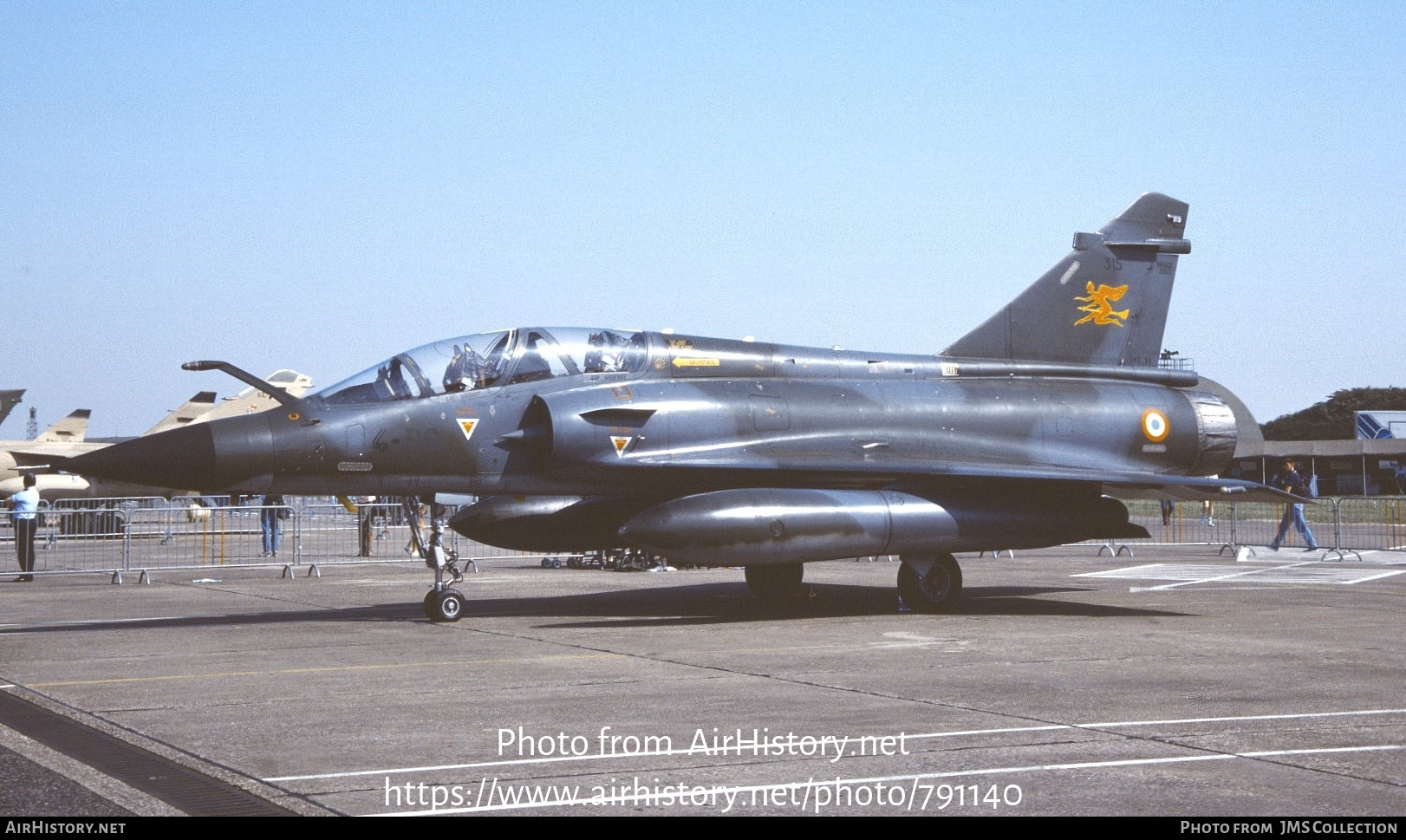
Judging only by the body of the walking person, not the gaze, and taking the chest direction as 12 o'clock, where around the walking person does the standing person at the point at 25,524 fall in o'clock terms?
The standing person is roughly at 11 o'clock from the walking person.

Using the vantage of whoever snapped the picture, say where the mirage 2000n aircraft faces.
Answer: facing to the left of the viewer

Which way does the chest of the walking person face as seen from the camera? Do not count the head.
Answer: to the viewer's left

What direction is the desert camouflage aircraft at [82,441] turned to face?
to the viewer's left

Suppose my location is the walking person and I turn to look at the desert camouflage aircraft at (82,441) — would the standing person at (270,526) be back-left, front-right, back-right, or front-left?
front-left

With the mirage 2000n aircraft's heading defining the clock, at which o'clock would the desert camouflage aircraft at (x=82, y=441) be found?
The desert camouflage aircraft is roughly at 2 o'clock from the mirage 2000n aircraft.

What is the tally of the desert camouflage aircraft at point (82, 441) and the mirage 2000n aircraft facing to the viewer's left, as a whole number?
2
